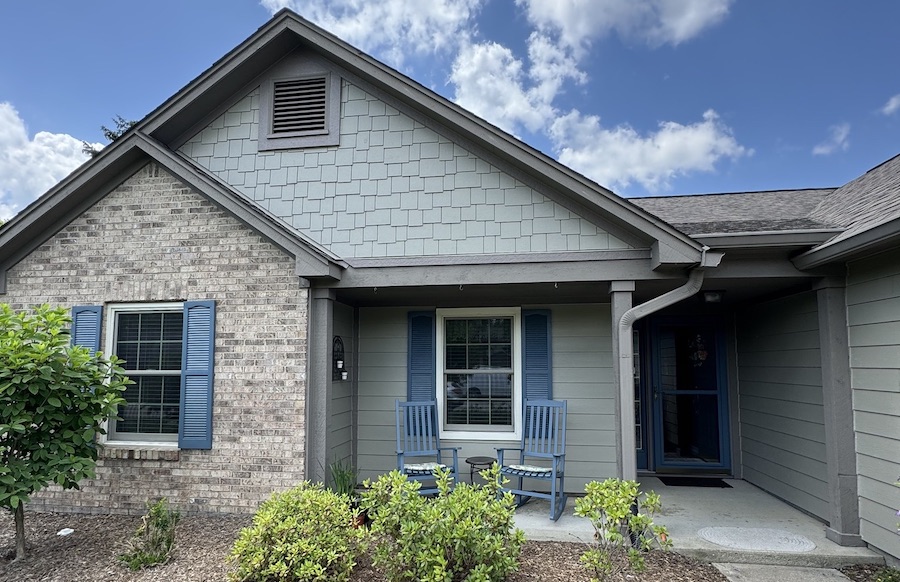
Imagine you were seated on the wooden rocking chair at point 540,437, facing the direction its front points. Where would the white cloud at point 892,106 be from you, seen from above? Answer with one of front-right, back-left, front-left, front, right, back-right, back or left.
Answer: back

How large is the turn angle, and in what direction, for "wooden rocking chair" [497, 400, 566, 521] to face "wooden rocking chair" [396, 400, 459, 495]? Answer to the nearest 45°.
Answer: approximately 45° to its right

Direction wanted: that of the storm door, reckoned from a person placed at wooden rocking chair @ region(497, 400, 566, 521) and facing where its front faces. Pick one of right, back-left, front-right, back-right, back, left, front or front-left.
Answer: back

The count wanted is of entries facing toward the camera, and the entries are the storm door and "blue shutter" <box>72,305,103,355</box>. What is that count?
2
